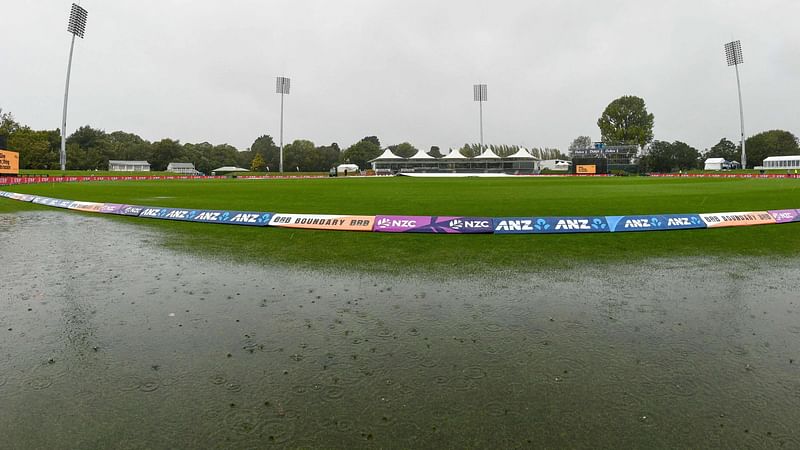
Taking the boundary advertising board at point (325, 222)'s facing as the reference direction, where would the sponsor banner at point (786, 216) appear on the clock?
The sponsor banner is roughly at 9 o'clock from the boundary advertising board.
